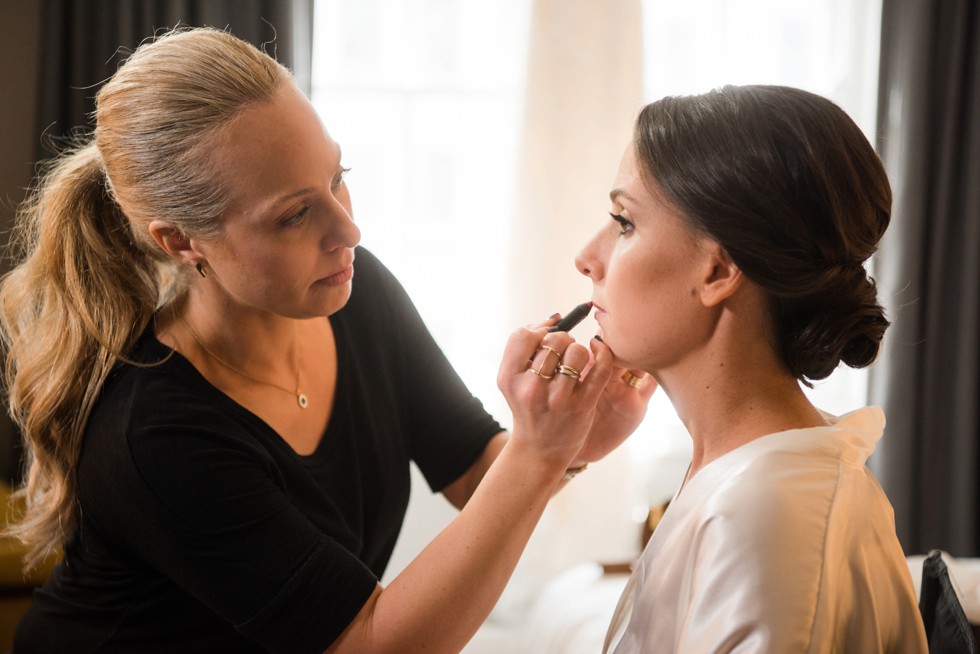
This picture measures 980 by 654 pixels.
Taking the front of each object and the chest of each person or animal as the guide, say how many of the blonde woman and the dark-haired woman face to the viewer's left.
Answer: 1

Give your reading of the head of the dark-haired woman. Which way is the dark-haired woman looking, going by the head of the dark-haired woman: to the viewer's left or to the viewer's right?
to the viewer's left

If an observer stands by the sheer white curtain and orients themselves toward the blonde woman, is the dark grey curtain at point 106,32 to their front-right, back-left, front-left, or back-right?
front-right

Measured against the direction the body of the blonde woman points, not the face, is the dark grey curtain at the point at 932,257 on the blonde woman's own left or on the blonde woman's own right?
on the blonde woman's own left

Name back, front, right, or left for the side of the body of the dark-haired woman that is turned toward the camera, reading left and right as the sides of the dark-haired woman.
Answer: left

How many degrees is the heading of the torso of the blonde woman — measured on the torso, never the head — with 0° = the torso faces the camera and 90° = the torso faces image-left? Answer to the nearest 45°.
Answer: approximately 315°
